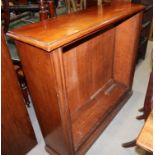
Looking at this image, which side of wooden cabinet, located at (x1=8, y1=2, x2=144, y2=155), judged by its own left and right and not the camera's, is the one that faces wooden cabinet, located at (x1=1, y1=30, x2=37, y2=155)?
right

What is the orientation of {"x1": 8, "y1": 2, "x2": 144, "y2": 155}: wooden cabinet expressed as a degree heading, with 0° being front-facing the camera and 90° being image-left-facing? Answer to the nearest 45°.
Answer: approximately 315°
